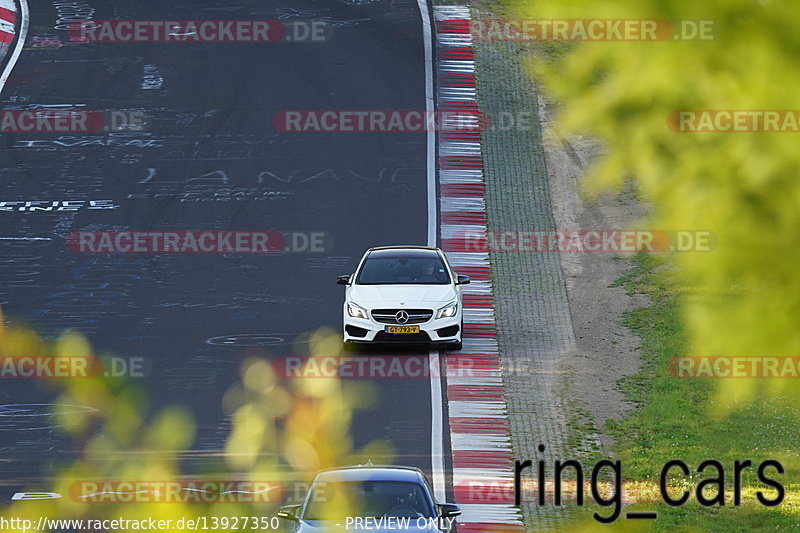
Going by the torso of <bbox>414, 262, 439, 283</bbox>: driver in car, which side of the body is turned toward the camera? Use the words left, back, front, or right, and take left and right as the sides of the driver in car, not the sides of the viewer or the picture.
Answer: front

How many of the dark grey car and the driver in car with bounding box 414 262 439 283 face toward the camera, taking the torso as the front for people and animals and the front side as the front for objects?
2

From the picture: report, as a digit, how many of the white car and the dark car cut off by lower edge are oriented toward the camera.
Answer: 2

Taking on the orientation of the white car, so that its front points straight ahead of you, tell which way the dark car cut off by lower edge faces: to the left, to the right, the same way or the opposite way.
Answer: the same way

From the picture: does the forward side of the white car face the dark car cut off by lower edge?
yes

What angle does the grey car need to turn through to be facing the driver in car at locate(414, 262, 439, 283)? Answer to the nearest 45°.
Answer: approximately 180°

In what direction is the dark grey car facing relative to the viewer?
toward the camera

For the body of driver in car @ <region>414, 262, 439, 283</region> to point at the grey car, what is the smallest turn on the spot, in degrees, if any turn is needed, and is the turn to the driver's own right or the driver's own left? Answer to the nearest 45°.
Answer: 0° — they already face it
